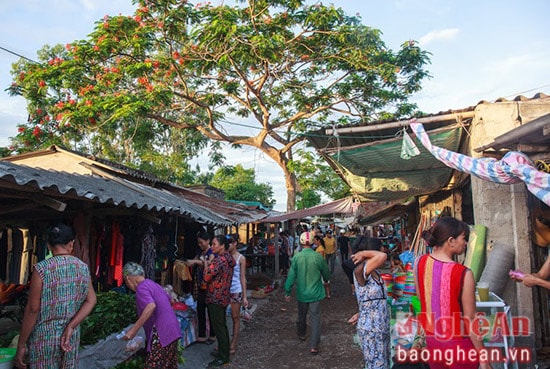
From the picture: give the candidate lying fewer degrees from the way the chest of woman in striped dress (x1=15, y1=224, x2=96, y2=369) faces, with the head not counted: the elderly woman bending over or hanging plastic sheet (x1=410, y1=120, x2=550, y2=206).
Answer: the elderly woman bending over

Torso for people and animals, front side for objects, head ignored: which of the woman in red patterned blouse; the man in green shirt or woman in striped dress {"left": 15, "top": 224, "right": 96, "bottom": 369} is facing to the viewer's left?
the woman in red patterned blouse
